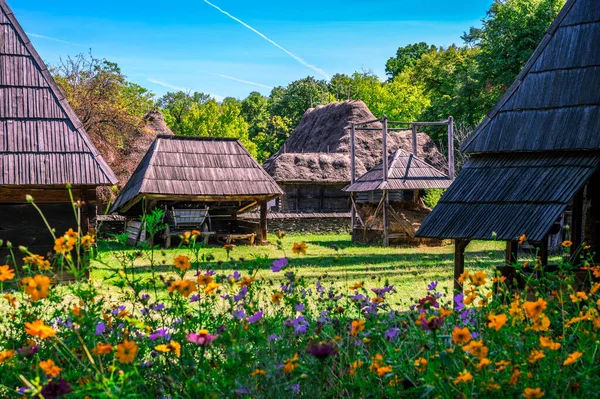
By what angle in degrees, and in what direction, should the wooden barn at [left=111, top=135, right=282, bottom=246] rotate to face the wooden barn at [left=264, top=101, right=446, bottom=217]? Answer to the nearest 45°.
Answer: approximately 135° to its left

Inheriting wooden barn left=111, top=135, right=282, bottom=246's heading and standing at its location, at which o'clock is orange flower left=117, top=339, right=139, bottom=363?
The orange flower is roughly at 12 o'clock from the wooden barn.

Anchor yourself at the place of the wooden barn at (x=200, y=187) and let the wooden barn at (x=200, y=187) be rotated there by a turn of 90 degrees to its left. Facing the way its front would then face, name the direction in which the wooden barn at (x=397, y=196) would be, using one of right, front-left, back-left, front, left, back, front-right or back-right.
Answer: front

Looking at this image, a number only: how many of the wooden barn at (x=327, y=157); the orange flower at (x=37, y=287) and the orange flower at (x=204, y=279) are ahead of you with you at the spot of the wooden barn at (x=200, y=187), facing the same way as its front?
2

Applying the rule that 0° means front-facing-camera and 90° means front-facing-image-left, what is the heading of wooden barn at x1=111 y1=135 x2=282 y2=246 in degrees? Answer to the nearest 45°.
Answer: approximately 0°

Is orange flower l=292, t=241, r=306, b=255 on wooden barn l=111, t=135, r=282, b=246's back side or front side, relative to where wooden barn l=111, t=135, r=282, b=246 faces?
on the front side

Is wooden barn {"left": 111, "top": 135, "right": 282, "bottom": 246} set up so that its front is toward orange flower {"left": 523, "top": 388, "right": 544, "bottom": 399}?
yes

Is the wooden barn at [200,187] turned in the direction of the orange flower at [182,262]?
yes

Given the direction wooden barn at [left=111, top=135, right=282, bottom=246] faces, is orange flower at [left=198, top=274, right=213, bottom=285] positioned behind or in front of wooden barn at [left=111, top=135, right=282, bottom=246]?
in front
